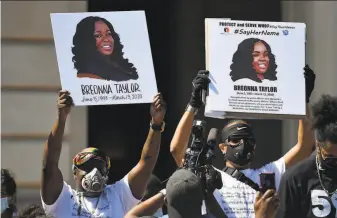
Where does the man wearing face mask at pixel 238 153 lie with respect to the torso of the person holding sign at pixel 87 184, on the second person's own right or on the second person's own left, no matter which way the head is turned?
on the second person's own left

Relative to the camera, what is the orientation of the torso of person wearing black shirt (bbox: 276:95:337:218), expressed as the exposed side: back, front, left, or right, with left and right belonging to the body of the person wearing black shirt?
front

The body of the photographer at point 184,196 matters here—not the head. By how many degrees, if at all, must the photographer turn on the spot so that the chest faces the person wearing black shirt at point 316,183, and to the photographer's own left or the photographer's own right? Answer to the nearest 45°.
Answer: approximately 45° to the photographer's own right

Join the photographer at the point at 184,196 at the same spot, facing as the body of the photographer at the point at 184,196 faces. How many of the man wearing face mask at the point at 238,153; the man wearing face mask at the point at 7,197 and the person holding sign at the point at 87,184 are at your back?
0

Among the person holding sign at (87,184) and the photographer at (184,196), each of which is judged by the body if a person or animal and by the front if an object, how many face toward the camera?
1

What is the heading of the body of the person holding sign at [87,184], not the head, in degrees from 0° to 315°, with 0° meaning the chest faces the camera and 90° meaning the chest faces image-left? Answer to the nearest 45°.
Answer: approximately 0°

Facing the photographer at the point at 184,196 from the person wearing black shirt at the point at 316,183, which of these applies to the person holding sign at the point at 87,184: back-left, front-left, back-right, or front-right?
front-right

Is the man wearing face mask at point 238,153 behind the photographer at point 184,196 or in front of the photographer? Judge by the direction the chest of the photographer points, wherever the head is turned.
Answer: in front

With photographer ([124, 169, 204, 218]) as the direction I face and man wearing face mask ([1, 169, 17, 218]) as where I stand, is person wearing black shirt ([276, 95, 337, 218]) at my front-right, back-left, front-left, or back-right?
front-left

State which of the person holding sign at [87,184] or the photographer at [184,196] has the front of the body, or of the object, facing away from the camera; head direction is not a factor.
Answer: the photographer

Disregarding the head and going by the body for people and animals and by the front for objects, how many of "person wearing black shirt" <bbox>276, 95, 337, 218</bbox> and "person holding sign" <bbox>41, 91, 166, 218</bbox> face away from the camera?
0

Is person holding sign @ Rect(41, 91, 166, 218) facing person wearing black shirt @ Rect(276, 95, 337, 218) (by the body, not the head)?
no

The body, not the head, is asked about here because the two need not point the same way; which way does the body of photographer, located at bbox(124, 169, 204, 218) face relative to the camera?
away from the camera

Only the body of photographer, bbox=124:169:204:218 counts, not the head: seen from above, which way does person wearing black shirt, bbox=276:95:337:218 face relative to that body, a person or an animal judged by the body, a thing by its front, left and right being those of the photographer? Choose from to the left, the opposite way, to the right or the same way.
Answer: the opposite way

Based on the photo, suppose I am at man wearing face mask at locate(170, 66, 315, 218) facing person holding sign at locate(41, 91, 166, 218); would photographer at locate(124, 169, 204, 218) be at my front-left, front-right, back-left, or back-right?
front-left

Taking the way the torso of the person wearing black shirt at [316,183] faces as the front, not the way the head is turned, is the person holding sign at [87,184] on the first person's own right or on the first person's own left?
on the first person's own right

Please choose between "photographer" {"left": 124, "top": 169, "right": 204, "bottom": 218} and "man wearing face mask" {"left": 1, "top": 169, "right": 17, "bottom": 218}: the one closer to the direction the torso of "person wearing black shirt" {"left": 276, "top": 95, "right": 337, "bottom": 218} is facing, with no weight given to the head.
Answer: the photographer

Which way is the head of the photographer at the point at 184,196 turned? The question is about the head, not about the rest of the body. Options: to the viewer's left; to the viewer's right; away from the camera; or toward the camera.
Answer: away from the camera
